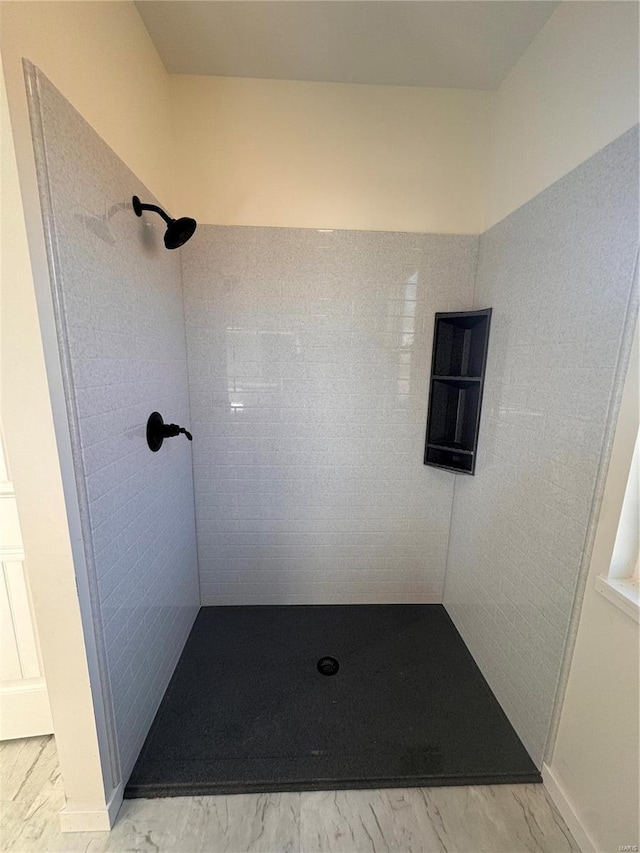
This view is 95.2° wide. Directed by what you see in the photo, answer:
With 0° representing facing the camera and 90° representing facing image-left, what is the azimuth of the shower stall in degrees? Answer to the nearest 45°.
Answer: approximately 0°
